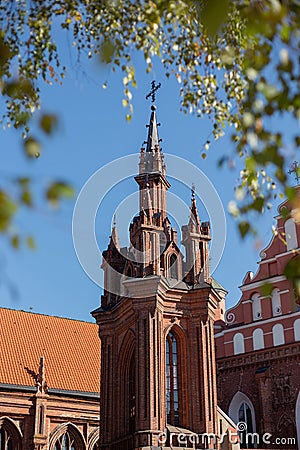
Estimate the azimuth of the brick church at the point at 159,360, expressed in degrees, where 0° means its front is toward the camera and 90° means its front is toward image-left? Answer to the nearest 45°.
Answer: approximately 45°
